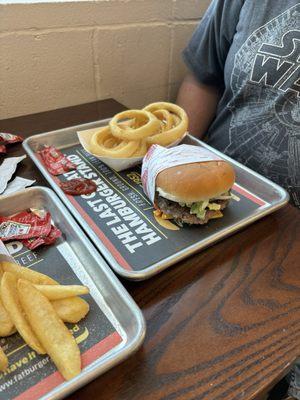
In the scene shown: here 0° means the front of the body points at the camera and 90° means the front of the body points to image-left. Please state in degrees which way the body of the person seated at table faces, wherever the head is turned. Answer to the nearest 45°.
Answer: approximately 45°

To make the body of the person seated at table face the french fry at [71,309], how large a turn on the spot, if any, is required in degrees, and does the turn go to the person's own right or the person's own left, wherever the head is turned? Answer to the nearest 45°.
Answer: approximately 45° to the person's own left

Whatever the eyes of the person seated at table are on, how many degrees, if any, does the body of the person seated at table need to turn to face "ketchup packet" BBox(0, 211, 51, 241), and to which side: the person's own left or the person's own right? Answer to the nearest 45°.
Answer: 0° — they already face it

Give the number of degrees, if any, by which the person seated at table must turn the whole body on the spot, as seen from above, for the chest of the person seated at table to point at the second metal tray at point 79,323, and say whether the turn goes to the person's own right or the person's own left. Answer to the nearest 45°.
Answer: approximately 45° to the person's own left
